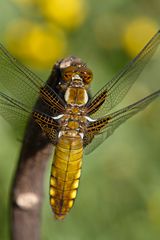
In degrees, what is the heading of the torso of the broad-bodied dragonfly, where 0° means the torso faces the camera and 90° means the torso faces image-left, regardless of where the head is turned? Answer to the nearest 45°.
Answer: approximately 180°
